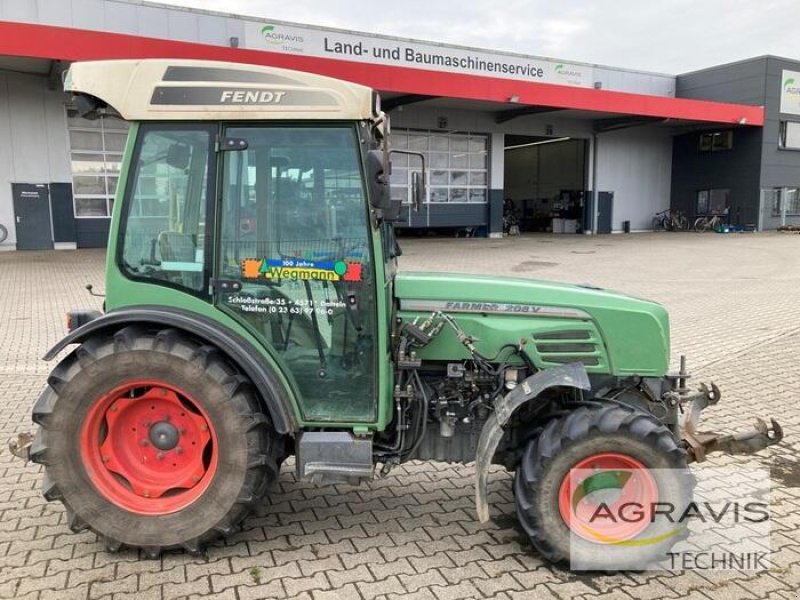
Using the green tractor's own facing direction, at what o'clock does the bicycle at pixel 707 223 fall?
The bicycle is roughly at 10 o'clock from the green tractor.

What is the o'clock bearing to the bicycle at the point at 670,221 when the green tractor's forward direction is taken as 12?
The bicycle is roughly at 10 o'clock from the green tractor.

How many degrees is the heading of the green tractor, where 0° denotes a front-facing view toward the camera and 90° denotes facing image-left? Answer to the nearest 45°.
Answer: approximately 270°
